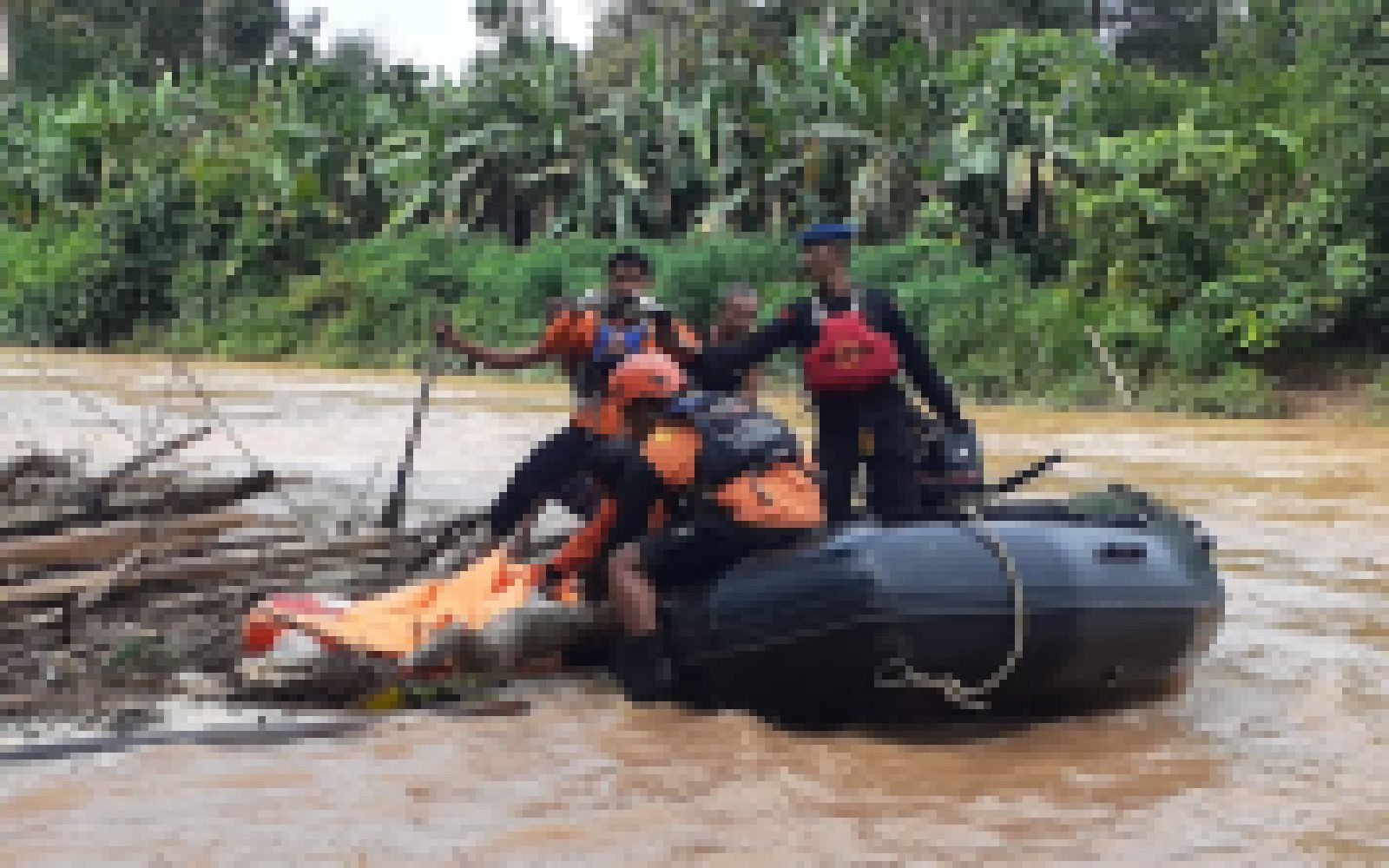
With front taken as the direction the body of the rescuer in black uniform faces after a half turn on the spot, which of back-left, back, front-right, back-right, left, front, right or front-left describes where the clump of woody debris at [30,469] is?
left

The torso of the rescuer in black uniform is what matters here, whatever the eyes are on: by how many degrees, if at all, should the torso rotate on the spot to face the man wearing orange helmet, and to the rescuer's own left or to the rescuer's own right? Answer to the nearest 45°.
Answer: approximately 45° to the rescuer's own right

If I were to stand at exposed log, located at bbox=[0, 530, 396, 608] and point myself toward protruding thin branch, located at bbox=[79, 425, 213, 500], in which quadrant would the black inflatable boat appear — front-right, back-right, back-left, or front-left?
back-right

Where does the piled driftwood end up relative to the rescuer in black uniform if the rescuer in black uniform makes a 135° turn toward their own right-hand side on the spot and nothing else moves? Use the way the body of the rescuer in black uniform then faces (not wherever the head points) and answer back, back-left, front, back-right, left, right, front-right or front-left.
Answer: front-left

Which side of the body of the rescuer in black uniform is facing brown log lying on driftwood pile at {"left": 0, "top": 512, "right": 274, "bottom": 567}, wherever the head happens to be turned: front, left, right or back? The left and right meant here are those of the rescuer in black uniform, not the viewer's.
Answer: right

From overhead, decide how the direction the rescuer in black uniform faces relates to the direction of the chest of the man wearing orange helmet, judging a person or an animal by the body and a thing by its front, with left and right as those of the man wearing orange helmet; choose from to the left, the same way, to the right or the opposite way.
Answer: to the left

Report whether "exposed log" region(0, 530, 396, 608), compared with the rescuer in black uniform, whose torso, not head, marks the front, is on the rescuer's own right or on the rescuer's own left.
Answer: on the rescuer's own right

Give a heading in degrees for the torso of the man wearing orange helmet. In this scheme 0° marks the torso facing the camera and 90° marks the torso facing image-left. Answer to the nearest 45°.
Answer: approximately 90°

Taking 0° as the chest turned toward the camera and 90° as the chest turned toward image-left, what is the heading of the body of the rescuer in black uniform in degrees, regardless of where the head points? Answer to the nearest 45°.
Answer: approximately 0°

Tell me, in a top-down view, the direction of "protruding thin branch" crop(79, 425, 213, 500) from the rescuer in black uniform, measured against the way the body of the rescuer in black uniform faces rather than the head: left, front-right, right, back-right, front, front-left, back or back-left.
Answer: right

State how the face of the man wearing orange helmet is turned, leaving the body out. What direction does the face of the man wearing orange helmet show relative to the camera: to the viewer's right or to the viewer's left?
to the viewer's left

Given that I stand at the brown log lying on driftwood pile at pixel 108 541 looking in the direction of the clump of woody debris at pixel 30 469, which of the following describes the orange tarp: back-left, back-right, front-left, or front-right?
back-right
